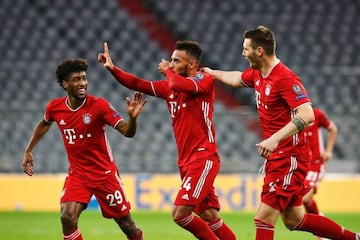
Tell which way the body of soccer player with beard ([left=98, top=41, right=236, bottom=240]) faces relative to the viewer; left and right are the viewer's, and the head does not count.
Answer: facing the viewer and to the left of the viewer

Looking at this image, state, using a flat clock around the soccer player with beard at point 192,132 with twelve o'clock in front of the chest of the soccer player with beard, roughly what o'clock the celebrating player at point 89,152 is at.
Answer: The celebrating player is roughly at 2 o'clock from the soccer player with beard.

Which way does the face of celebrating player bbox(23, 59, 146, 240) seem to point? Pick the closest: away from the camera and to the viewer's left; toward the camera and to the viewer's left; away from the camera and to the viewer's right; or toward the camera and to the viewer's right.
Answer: toward the camera and to the viewer's right

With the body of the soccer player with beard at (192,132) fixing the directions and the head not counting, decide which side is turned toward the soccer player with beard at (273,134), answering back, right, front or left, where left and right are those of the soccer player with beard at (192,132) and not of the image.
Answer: left

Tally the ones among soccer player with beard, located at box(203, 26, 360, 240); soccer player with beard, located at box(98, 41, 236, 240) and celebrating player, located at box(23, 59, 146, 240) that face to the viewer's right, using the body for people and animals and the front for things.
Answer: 0

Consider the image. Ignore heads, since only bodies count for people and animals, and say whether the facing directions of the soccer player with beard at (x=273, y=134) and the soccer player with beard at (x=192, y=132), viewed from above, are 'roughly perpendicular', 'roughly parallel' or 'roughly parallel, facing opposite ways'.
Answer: roughly parallel

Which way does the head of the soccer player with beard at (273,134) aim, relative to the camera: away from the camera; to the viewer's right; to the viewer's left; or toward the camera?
to the viewer's left

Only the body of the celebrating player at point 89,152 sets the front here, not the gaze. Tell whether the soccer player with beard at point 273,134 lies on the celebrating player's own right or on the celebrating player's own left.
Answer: on the celebrating player's own left

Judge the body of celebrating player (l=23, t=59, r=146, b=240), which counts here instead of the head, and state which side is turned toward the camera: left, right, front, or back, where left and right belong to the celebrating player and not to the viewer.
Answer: front

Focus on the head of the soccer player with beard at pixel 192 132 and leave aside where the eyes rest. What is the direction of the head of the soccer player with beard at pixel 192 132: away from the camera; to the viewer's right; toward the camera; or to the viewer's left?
to the viewer's left
